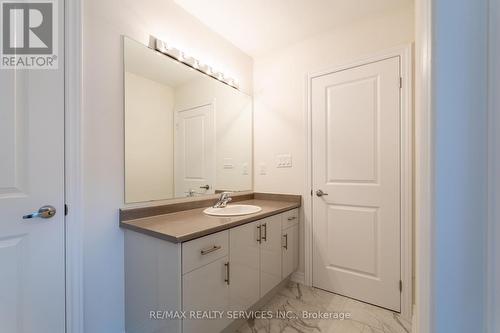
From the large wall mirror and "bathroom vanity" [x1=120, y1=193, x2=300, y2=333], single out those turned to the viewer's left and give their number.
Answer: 0

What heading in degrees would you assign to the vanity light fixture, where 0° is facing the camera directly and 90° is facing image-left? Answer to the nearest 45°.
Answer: approximately 315°

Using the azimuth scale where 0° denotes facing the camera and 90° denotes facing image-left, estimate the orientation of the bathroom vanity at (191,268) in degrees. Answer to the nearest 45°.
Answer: approximately 315°

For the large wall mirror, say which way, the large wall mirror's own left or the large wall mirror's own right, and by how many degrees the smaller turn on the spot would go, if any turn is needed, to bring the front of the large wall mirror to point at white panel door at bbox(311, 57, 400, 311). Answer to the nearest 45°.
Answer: approximately 45° to the large wall mirror's own left

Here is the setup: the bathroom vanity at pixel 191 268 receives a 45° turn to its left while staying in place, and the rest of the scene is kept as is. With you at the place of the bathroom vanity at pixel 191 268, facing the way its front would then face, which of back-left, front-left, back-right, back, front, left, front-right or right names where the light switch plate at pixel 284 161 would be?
front-left

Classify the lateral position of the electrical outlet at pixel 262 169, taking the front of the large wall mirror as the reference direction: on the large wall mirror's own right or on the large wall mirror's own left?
on the large wall mirror's own left

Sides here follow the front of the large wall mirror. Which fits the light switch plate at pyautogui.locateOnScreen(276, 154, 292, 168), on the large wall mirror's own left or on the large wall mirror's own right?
on the large wall mirror's own left

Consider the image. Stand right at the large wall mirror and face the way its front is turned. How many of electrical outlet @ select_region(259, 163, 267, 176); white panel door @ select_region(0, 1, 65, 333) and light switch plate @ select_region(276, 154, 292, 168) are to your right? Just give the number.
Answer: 1

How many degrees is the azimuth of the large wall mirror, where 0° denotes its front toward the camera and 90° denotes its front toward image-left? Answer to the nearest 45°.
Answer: approximately 315°

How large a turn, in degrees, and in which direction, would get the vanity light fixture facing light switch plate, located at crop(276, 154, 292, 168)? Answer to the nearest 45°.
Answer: approximately 45° to its left
